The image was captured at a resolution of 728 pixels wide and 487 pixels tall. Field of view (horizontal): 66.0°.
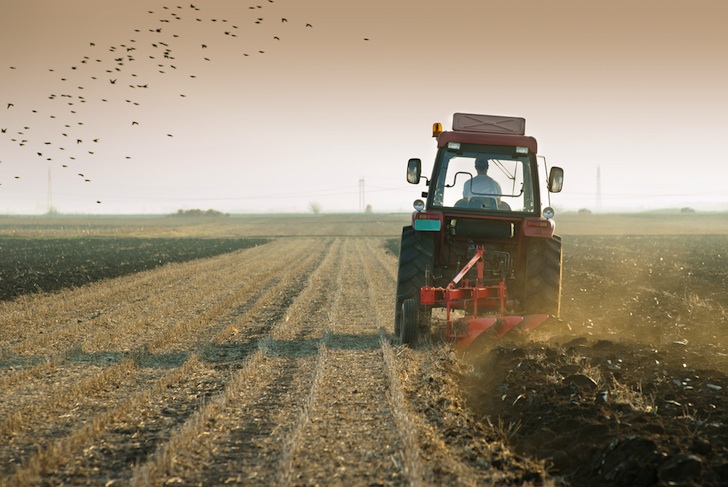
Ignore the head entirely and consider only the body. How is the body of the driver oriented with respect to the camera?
away from the camera

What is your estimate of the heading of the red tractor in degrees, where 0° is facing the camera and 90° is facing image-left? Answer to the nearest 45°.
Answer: approximately 180°
